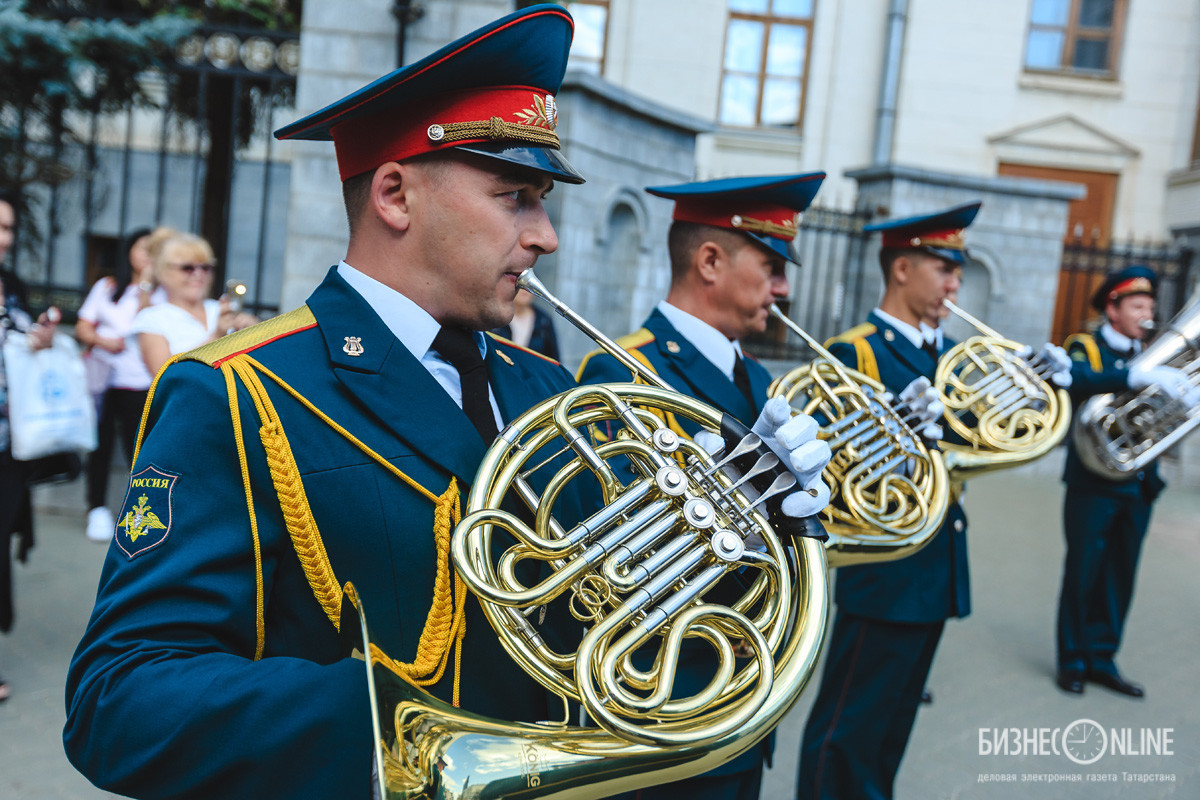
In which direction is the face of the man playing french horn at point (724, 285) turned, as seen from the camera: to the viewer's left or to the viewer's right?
to the viewer's right

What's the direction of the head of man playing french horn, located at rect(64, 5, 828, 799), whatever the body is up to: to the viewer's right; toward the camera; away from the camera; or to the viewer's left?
to the viewer's right

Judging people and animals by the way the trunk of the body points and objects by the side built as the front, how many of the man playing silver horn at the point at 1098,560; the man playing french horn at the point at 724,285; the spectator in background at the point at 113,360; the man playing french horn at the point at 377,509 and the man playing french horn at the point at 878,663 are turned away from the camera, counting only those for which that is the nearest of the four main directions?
0

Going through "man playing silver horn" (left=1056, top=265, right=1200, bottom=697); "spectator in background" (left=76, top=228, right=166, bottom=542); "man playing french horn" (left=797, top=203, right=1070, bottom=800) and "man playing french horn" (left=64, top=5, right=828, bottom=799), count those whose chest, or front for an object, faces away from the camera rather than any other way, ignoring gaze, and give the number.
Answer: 0

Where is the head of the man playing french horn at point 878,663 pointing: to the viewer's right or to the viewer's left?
to the viewer's right

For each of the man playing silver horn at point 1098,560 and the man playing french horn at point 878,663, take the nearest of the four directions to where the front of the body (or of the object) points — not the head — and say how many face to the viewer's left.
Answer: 0

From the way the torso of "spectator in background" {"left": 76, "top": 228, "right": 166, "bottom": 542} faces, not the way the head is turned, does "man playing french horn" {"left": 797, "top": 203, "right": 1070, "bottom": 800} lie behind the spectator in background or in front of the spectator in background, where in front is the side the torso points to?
in front

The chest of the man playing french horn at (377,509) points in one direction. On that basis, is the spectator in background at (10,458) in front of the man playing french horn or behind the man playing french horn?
behind

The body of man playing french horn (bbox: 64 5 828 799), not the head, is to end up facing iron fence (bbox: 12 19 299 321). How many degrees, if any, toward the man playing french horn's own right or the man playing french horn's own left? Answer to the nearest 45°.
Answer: approximately 135° to the man playing french horn's own left

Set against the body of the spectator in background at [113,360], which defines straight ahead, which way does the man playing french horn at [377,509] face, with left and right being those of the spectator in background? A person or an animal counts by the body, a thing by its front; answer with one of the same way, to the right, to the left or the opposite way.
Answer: the same way

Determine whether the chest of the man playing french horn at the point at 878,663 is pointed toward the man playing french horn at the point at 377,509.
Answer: no

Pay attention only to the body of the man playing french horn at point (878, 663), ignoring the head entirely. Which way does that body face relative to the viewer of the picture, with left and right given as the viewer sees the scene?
facing the viewer and to the right of the viewer

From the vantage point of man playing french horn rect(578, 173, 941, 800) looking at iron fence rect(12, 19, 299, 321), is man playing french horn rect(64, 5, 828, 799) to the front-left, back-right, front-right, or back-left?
back-left

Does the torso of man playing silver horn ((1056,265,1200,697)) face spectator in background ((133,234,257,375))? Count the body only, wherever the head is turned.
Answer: no

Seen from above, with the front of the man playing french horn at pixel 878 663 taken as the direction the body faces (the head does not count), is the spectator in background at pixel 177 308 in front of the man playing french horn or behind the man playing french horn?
behind

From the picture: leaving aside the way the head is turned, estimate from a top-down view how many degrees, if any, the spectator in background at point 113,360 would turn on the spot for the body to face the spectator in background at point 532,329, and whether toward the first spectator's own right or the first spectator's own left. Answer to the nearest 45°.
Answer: approximately 45° to the first spectator's own left

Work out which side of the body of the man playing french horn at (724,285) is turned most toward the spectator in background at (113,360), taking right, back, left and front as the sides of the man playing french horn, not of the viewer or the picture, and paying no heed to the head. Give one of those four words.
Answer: back
